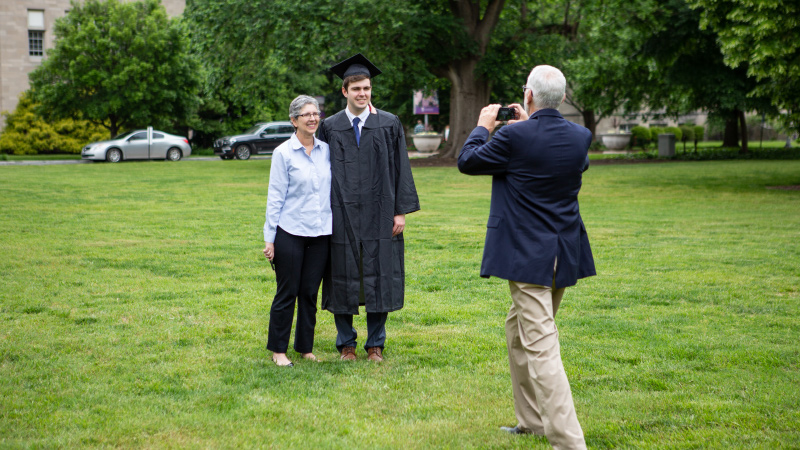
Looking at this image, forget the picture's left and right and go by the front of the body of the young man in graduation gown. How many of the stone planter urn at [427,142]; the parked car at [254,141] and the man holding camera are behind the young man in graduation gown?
2

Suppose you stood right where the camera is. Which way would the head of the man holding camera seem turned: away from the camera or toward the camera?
away from the camera

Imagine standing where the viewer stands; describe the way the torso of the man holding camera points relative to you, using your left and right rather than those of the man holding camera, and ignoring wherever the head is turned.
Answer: facing away from the viewer and to the left of the viewer

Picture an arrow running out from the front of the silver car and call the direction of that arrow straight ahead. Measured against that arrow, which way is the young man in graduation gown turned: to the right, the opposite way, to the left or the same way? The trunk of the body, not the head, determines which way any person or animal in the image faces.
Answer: to the left

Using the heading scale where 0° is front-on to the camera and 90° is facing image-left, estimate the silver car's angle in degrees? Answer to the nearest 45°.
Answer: approximately 90°

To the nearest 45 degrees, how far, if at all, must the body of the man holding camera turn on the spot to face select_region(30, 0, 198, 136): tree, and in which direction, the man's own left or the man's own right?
0° — they already face it

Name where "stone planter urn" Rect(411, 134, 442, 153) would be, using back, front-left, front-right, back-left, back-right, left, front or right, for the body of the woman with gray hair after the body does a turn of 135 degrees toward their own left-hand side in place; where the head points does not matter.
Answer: front

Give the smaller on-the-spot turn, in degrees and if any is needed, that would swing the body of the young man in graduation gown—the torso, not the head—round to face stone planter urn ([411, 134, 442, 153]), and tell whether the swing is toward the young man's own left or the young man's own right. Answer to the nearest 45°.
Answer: approximately 180°

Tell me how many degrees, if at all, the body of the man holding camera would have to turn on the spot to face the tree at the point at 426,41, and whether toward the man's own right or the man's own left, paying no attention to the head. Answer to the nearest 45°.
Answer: approximately 45° to the man's own right

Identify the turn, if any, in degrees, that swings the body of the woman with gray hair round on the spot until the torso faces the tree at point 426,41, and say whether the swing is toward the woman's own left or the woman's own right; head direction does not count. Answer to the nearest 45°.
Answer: approximately 135° to the woman's own left
